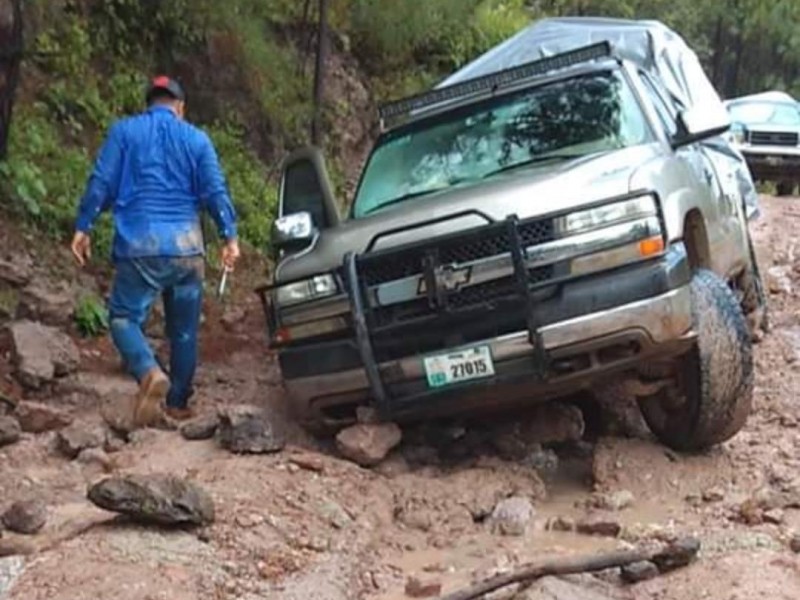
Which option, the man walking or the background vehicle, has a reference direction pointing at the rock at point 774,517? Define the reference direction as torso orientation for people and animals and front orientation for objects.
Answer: the background vehicle

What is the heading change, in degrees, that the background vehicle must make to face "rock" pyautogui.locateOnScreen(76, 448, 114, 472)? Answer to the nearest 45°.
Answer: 0° — it already faces it

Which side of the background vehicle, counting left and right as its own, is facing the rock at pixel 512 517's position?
front

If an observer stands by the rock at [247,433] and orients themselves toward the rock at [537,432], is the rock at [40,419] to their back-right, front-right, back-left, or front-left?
back-left

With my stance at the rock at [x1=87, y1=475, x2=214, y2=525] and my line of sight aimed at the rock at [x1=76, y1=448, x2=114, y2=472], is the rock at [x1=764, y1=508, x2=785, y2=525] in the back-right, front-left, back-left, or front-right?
back-right

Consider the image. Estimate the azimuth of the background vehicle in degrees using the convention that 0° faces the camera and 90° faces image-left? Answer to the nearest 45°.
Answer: approximately 0°

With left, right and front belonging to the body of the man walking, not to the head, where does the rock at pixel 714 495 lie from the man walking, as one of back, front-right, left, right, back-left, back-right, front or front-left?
back-right

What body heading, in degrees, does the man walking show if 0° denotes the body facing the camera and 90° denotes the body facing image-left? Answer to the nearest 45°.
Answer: approximately 180°

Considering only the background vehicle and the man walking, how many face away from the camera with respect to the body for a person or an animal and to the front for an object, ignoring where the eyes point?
1

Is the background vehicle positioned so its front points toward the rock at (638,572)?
yes
